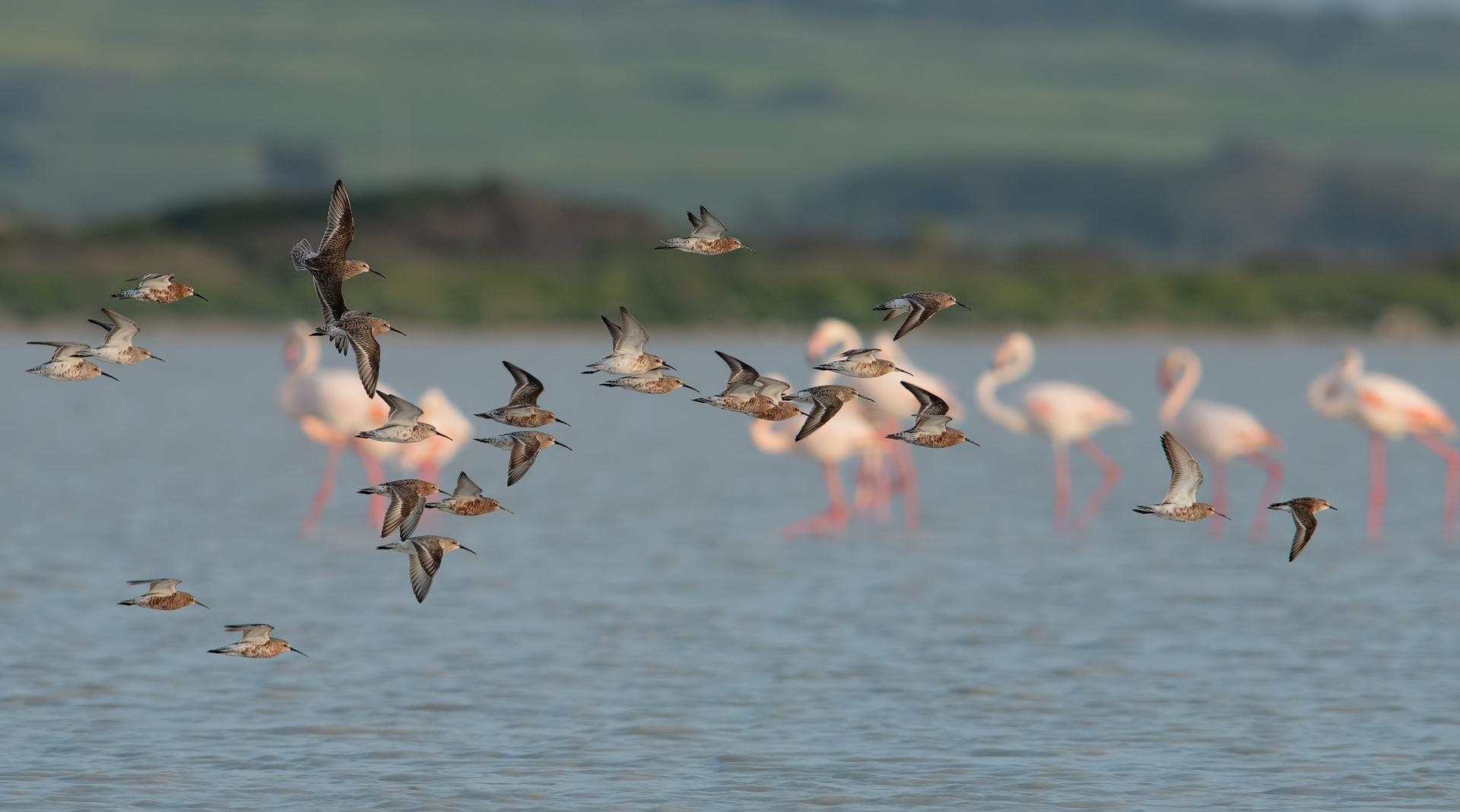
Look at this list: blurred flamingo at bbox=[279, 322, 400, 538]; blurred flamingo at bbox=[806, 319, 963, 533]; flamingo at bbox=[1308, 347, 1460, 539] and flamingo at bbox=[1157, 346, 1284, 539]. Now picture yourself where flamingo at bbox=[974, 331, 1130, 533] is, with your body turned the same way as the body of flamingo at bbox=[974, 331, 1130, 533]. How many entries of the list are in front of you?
2

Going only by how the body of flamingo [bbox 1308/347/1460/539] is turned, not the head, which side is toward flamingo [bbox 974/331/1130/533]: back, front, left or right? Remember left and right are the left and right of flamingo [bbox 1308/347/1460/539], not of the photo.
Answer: front

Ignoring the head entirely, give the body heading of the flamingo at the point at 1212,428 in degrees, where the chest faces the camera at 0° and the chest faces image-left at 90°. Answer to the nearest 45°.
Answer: approximately 90°

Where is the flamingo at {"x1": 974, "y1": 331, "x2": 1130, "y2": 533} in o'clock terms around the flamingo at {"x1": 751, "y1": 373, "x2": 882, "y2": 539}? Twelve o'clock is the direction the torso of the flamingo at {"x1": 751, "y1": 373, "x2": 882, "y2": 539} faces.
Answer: the flamingo at {"x1": 974, "y1": 331, "x2": 1130, "y2": 533} is roughly at 5 o'clock from the flamingo at {"x1": 751, "y1": 373, "x2": 882, "y2": 539}.

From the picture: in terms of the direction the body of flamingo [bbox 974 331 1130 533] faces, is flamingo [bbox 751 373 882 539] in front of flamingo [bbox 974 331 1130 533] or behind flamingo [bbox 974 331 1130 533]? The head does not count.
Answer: in front

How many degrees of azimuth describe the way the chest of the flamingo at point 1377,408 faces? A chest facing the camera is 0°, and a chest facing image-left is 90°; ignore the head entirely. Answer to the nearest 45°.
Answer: approximately 90°

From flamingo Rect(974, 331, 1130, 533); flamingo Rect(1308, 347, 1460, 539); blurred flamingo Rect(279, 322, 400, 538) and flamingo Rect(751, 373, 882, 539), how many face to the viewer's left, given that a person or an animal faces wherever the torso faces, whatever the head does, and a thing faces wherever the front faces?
4

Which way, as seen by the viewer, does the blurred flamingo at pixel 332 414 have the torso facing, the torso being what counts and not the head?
to the viewer's left

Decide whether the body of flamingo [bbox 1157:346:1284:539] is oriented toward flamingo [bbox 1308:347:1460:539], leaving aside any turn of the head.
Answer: no

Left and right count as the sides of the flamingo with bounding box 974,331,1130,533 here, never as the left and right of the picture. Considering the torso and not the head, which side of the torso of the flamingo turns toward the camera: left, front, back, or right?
left

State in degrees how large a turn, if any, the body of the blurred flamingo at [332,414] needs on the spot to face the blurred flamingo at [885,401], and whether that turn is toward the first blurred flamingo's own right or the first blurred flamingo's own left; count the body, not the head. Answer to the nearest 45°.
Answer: approximately 180°

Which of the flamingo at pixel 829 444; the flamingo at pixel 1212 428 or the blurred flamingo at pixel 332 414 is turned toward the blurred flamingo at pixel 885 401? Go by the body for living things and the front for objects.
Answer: the flamingo at pixel 1212 428

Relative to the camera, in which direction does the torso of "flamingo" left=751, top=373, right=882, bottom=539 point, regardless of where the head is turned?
to the viewer's left

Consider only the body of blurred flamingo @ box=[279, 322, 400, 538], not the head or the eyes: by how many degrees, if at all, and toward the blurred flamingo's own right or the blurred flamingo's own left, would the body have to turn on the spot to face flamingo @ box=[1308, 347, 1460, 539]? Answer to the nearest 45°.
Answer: approximately 180°

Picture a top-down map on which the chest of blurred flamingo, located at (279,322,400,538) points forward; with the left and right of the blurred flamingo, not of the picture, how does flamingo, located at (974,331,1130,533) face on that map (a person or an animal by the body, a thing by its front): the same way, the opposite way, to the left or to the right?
the same way

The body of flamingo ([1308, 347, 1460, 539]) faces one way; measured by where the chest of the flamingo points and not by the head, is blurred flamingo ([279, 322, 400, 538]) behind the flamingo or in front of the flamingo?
in front

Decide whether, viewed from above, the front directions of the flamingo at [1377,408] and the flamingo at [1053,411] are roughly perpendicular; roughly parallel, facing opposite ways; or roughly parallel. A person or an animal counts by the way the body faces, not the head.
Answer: roughly parallel

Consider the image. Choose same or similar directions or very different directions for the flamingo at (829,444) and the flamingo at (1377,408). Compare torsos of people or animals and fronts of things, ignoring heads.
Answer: same or similar directions

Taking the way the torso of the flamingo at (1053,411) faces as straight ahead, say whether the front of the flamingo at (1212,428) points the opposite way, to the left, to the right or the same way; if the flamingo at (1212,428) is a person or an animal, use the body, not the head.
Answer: the same way

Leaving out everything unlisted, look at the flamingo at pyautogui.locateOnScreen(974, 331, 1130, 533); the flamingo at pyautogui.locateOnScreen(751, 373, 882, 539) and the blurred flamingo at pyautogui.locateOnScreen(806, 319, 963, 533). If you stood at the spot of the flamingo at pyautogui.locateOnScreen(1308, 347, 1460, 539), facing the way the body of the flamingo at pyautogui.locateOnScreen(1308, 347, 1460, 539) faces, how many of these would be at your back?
0
